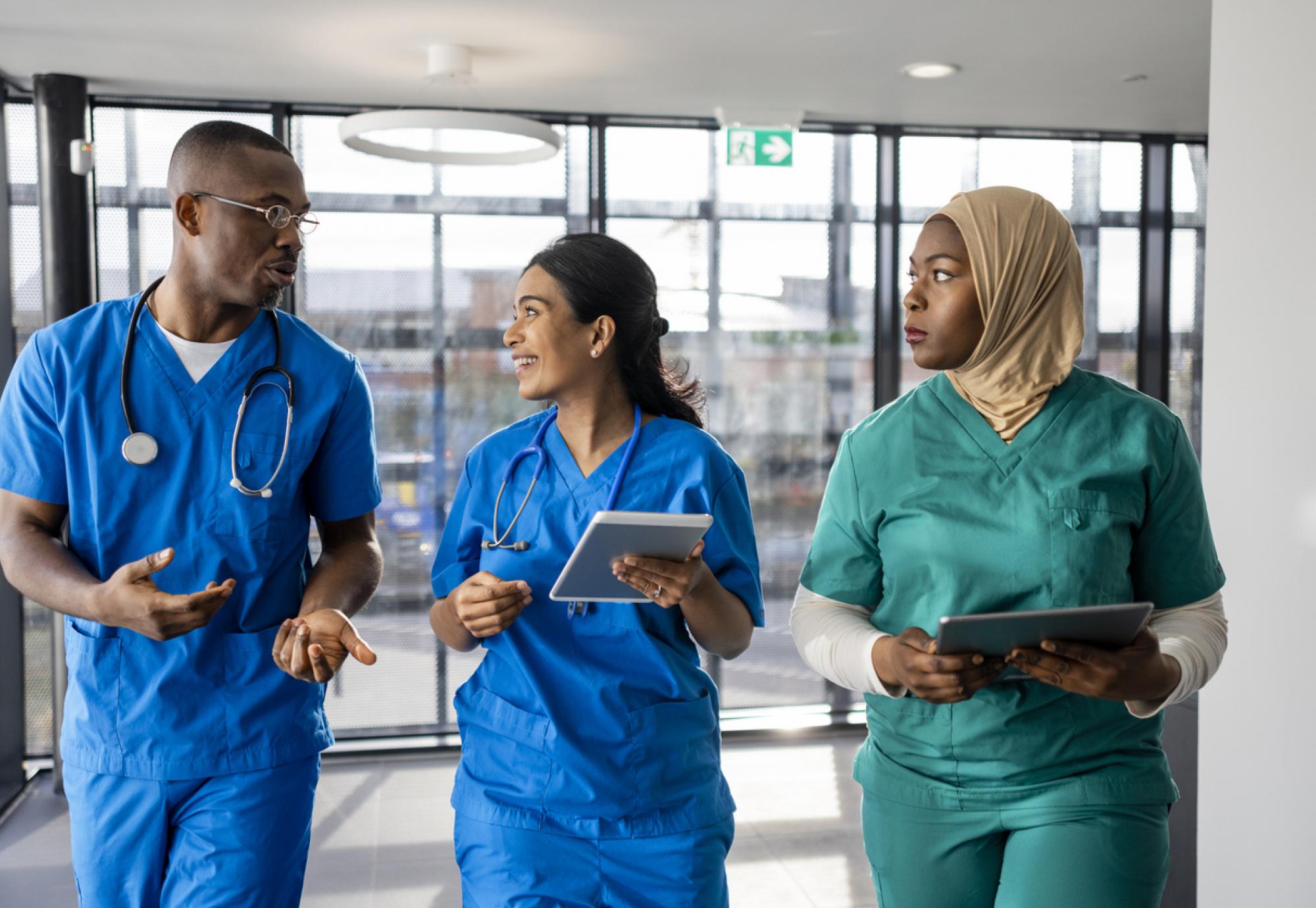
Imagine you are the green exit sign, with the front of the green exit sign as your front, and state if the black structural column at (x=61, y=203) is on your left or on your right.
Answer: on your right

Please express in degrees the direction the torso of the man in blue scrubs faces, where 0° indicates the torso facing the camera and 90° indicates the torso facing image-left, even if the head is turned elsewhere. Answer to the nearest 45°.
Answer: approximately 0°

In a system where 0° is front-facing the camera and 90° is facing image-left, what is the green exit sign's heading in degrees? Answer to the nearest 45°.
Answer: approximately 0°

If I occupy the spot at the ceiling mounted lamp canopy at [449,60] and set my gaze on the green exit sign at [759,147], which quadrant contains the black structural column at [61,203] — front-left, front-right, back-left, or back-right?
back-left

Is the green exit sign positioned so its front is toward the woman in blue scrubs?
yes
